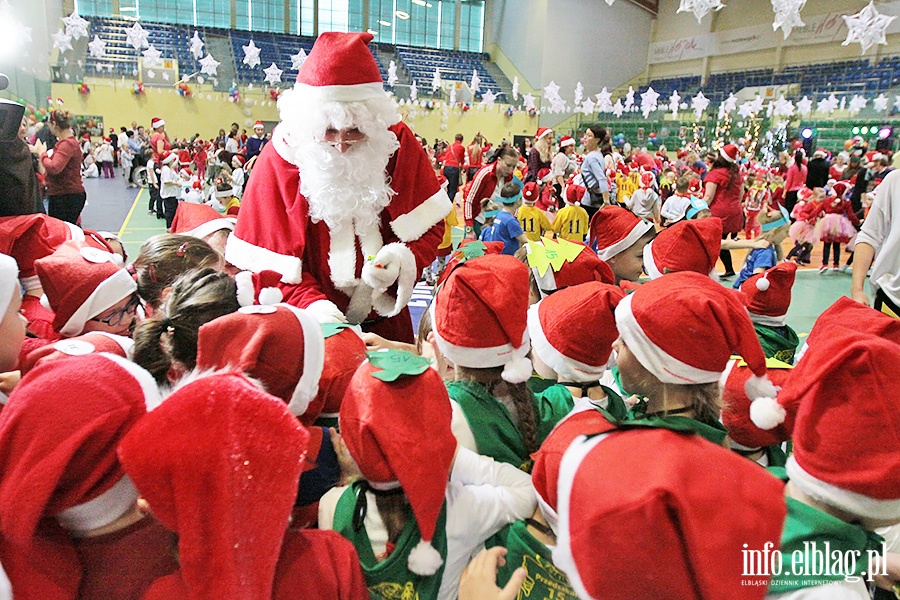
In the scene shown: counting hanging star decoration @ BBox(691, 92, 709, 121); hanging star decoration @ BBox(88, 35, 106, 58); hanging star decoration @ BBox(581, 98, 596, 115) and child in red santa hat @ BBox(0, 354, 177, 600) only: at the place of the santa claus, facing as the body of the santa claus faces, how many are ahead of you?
1

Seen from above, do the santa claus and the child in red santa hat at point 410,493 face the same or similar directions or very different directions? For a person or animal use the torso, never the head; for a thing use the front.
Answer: very different directions

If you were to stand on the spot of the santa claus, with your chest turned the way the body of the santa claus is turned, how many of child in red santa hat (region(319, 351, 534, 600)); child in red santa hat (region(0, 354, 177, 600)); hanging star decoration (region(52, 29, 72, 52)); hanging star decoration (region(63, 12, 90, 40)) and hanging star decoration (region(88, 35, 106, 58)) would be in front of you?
2

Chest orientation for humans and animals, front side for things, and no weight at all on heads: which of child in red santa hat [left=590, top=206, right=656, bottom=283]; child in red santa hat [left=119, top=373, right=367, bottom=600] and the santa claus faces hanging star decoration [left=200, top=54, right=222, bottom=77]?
child in red santa hat [left=119, top=373, right=367, bottom=600]

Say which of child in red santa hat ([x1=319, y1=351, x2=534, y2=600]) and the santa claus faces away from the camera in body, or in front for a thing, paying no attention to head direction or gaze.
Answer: the child in red santa hat

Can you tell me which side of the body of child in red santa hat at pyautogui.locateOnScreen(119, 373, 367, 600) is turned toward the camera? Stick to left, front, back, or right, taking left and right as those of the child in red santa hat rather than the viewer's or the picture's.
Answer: back

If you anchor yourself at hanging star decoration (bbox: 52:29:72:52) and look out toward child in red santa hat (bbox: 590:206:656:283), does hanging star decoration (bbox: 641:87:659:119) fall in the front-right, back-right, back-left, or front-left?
front-left

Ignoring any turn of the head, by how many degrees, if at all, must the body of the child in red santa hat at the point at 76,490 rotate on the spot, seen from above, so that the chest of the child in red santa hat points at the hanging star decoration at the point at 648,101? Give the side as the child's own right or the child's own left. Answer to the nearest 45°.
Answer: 0° — they already face it

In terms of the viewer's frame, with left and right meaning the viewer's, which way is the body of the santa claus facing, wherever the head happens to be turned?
facing the viewer

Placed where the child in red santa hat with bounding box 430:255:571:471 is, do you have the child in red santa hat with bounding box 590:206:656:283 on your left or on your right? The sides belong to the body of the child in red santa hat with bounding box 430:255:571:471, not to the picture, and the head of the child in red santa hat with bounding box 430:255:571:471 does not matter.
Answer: on your right

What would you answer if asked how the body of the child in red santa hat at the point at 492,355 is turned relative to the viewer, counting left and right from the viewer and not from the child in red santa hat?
facing away from the viewer and to the left of the viewer

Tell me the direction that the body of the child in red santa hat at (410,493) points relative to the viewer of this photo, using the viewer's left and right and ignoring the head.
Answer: facing away from the viewer

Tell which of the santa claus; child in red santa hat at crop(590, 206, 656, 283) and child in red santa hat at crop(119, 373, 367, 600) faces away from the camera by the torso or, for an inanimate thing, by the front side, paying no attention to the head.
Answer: child in red santa hat at crop(119, 373, 367, 600)

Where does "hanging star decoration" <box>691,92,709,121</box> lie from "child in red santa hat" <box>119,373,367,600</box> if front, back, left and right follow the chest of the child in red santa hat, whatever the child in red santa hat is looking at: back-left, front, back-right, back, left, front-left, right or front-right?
front-right

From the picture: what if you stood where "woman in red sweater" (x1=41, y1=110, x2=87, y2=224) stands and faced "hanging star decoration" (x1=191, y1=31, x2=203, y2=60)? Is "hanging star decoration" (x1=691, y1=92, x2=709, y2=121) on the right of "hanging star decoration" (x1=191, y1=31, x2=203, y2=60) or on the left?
right
